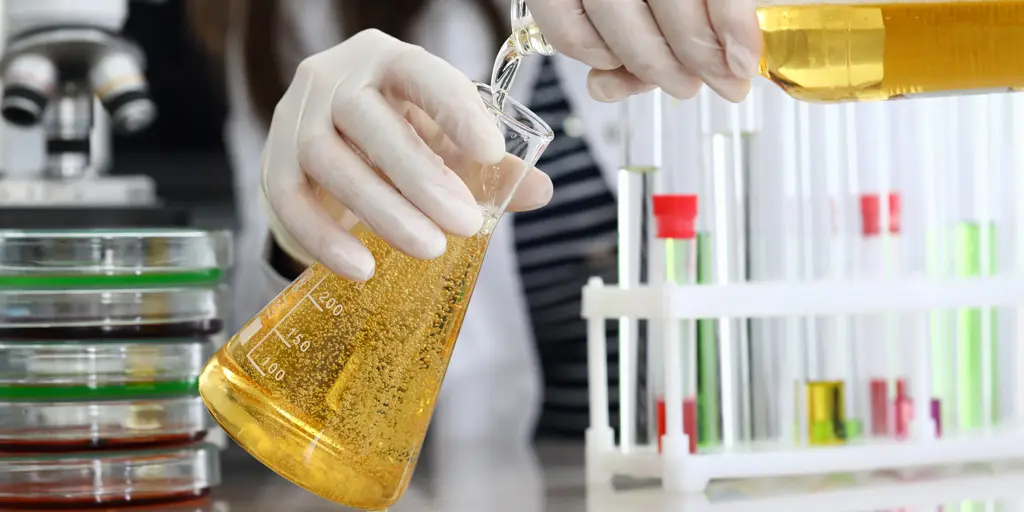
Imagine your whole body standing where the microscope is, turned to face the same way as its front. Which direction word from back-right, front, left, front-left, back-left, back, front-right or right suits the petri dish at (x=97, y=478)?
front

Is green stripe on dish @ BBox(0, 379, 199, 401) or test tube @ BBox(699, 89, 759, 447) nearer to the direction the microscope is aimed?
the green stripe on dish

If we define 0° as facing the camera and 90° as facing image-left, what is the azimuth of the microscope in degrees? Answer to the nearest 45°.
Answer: approximately 0°

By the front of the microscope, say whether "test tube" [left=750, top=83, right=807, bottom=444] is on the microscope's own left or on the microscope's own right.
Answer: on the microscope's own left

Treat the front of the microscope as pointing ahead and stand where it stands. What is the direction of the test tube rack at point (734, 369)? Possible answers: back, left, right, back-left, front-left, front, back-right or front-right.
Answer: front-left

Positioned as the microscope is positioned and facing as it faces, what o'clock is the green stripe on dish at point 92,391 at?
The green stripe on dish is roughly at 12 o'clock from the microscope.

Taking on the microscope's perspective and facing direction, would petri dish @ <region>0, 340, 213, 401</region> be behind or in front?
in front

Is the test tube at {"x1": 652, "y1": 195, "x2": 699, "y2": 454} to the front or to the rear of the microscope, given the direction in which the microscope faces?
to the front

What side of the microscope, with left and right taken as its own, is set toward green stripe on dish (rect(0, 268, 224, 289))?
front

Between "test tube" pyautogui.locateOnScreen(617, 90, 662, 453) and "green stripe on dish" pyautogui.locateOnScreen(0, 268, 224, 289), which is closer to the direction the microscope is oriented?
the green stripe on dish

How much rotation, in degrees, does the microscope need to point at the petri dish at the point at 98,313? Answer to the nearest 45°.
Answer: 0° — it already faces it

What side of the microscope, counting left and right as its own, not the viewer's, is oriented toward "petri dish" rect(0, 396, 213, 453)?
front
